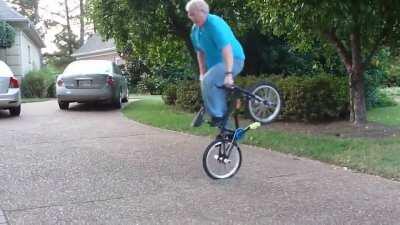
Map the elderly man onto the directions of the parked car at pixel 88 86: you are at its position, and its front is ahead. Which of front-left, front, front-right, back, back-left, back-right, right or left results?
back

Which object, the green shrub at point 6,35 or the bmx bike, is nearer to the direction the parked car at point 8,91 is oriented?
the green shrub

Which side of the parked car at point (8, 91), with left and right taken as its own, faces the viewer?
back

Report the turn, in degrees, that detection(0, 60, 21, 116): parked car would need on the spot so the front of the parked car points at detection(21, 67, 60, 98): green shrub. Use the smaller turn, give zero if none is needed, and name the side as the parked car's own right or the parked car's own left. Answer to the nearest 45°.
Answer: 0° — it already faces it

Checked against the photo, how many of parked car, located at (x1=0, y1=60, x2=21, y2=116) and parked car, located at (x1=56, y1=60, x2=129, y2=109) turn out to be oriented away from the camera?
2

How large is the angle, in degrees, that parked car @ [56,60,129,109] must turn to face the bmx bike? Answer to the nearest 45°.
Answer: approximately 180°

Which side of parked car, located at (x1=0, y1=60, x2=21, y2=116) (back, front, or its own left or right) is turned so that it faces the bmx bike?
back

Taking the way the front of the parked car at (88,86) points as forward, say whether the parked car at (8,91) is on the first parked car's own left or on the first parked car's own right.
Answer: on the first parked car's own left

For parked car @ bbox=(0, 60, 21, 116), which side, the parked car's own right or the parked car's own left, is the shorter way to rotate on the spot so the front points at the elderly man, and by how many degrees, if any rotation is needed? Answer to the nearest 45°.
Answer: approximately 180°

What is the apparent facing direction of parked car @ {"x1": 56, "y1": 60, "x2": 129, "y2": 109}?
away from the camera

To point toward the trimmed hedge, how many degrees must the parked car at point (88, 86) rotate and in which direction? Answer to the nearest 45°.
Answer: approximately 135° to its right
